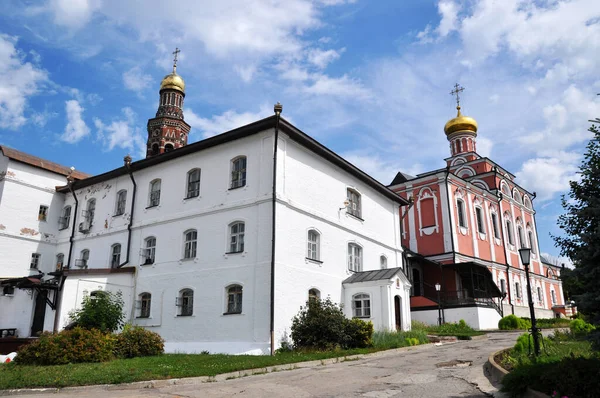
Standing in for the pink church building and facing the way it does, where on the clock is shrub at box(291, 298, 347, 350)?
The shrub is roughly at 11 o'clock from the pink church building.

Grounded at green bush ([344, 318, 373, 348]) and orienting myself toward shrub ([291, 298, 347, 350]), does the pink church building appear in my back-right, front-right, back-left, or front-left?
back-right

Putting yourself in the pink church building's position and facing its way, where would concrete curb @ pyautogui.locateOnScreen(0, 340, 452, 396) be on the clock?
The concrete curb is roughly at 11 o'clock from the pink church building.

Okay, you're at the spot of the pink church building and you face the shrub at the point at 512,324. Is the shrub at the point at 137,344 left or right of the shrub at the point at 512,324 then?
right

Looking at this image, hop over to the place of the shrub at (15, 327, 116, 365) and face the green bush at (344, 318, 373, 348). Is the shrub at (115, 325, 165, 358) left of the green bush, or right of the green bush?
left

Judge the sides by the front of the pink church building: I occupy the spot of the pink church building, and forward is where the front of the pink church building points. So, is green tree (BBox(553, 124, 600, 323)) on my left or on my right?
on my left

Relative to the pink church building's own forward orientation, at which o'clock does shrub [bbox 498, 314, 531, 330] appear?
The shrub is roughly at 10 o'clock from the pink church building.
